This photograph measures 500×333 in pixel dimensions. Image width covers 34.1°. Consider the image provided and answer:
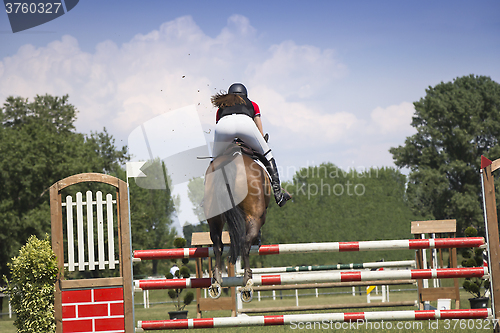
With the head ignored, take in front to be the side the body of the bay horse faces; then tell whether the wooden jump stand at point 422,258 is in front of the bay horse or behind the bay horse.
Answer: in front

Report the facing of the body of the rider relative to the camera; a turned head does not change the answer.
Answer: away from the camera

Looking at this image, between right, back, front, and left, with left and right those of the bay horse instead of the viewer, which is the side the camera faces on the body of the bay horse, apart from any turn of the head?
back

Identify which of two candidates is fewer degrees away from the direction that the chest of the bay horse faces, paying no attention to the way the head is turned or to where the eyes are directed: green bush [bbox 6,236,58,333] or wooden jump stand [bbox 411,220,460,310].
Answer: the wooden jump stand

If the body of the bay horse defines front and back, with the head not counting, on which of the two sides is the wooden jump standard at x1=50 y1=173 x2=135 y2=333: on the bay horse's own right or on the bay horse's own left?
on the bay horse's own left

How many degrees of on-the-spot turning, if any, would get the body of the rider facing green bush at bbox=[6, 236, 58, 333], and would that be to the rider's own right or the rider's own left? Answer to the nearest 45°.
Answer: approximately 90° to the rider's own left
